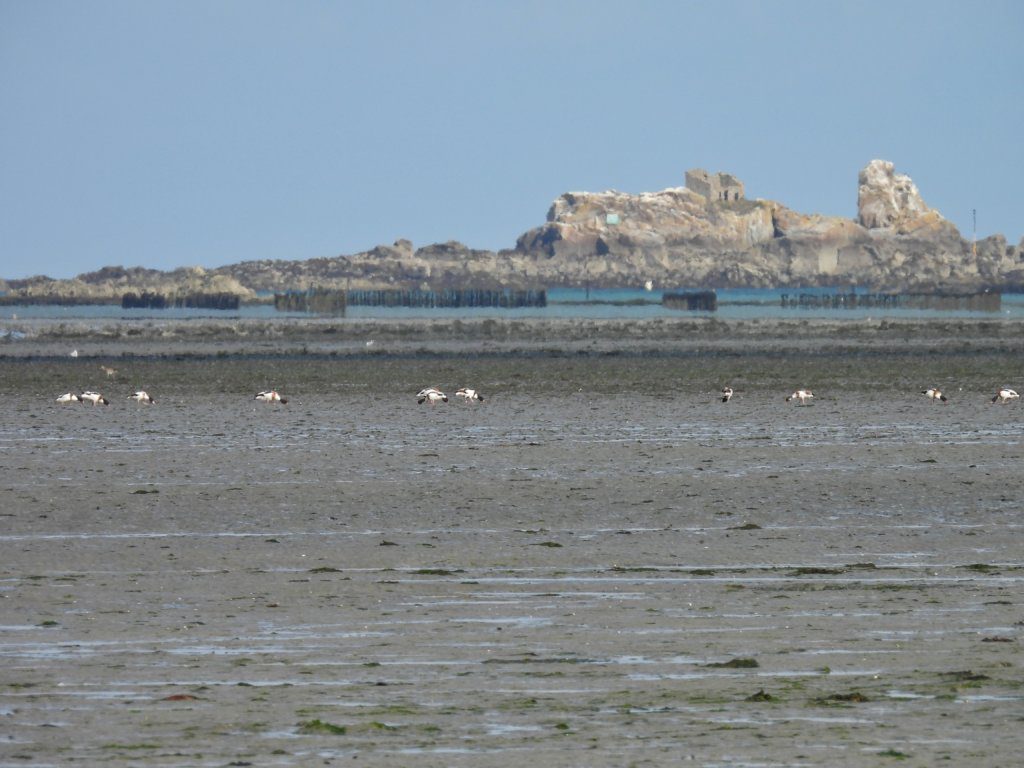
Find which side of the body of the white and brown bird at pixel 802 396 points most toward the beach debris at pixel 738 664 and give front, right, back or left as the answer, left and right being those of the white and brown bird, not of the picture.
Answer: left

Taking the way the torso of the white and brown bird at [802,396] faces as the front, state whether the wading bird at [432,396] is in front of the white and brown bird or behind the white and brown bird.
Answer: in front

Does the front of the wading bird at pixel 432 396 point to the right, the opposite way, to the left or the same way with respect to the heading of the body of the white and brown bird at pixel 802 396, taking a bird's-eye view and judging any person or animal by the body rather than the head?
the opposite way

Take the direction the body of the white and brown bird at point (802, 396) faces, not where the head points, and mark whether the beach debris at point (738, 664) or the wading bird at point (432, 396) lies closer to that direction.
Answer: the wading bird

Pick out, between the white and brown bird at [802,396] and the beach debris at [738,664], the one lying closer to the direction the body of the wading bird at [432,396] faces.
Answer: the white and brown bird

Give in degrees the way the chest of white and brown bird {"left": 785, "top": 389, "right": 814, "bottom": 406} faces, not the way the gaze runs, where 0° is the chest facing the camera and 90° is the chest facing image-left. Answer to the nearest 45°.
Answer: approximately 90°

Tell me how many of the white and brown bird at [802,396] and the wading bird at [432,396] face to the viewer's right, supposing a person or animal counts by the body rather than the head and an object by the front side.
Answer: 1

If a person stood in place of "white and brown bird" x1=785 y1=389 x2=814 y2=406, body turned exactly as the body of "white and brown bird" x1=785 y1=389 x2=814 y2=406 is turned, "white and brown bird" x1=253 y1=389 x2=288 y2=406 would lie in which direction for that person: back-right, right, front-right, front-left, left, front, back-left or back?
front
